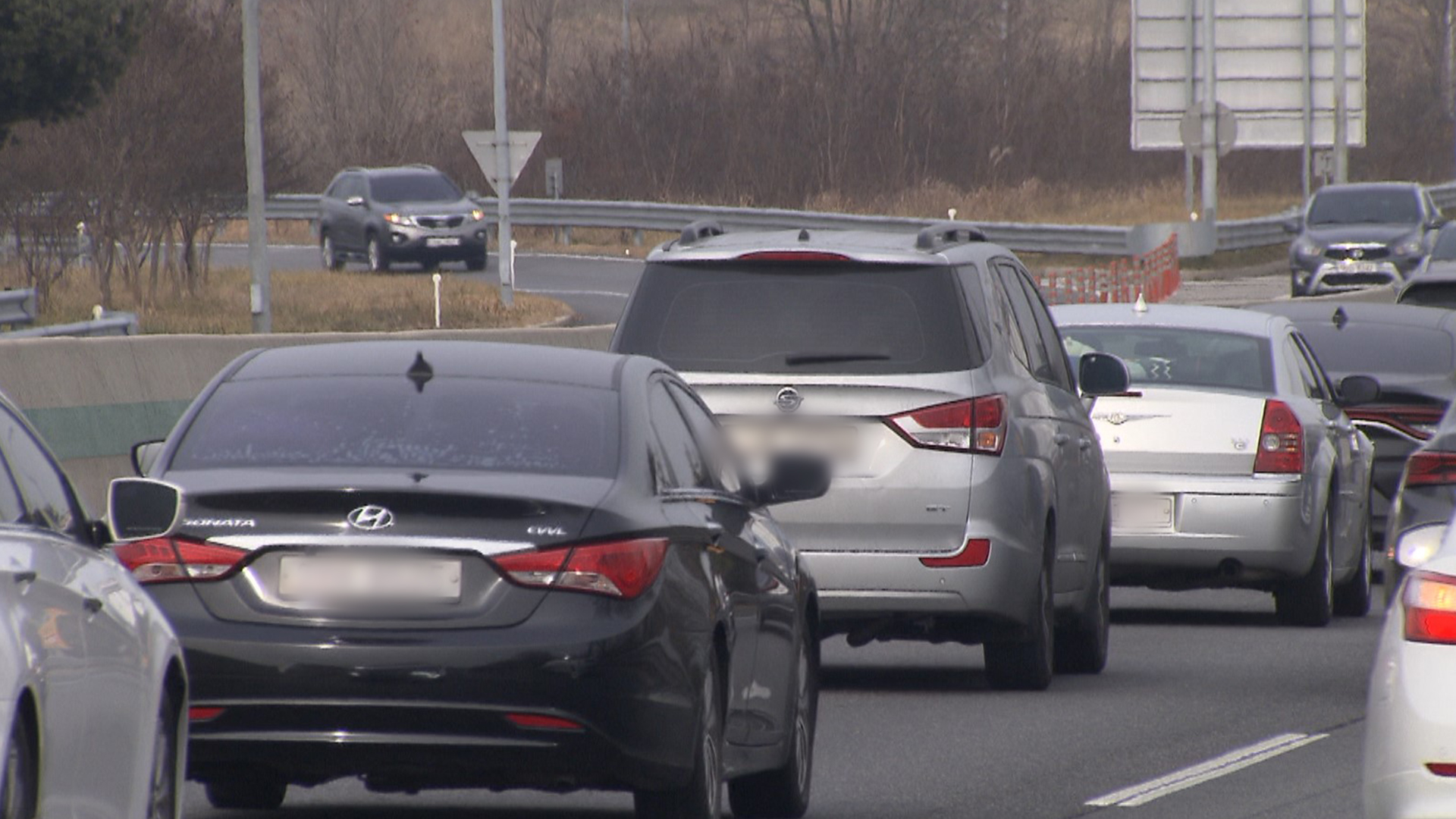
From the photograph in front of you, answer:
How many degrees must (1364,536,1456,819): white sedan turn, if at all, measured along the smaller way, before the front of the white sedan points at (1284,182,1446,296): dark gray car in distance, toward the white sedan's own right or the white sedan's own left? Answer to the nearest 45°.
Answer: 0° — it already faces it

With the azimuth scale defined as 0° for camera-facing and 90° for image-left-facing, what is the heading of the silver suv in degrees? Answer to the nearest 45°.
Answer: approximately 180°

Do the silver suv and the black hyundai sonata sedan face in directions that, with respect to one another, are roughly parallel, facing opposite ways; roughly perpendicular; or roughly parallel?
roughly parallel

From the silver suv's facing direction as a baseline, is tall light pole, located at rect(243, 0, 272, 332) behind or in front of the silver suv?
in front

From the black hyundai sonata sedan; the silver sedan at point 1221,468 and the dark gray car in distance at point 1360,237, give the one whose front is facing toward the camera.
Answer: the dark gray car in distance

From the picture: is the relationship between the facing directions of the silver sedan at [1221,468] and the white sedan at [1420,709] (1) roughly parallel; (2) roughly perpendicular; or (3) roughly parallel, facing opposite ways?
roughly parallel

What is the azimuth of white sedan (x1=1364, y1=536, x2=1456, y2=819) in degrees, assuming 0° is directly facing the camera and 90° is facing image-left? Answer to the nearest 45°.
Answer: approximately 180°

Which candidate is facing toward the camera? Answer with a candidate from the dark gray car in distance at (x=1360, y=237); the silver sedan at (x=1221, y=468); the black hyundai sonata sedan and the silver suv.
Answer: the dark gray car in distance

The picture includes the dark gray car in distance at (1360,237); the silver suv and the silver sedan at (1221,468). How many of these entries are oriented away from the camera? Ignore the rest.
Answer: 2

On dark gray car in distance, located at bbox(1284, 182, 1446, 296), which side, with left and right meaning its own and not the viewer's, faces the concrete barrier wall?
front

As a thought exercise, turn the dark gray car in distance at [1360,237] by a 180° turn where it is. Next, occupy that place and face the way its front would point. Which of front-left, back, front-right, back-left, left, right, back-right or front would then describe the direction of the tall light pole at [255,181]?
back-left

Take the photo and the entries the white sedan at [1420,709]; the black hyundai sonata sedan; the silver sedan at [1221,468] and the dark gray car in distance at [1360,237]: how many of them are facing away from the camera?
3

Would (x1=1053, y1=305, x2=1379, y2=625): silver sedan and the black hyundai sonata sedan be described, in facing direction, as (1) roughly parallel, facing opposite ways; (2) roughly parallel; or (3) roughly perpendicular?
roughly parallel

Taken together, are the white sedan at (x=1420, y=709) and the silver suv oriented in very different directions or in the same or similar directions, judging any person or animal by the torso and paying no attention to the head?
same or similar directions

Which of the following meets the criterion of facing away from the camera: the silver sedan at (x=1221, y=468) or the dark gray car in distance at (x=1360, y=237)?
the silver sedan

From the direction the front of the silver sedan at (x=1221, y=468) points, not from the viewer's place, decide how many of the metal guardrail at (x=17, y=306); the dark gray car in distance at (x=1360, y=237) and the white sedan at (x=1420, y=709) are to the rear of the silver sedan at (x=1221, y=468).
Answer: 1

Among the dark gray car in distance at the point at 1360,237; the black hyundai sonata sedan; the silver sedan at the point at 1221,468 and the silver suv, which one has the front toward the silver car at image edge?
the dark gray car in distance

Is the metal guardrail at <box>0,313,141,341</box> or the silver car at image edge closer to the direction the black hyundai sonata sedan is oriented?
the metal guardrail

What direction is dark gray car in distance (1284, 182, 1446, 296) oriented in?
toward the camera

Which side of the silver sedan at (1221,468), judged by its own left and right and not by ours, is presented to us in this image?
back

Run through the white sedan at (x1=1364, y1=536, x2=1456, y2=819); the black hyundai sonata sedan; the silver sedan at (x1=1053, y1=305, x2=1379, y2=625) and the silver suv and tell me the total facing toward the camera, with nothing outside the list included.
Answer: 0
